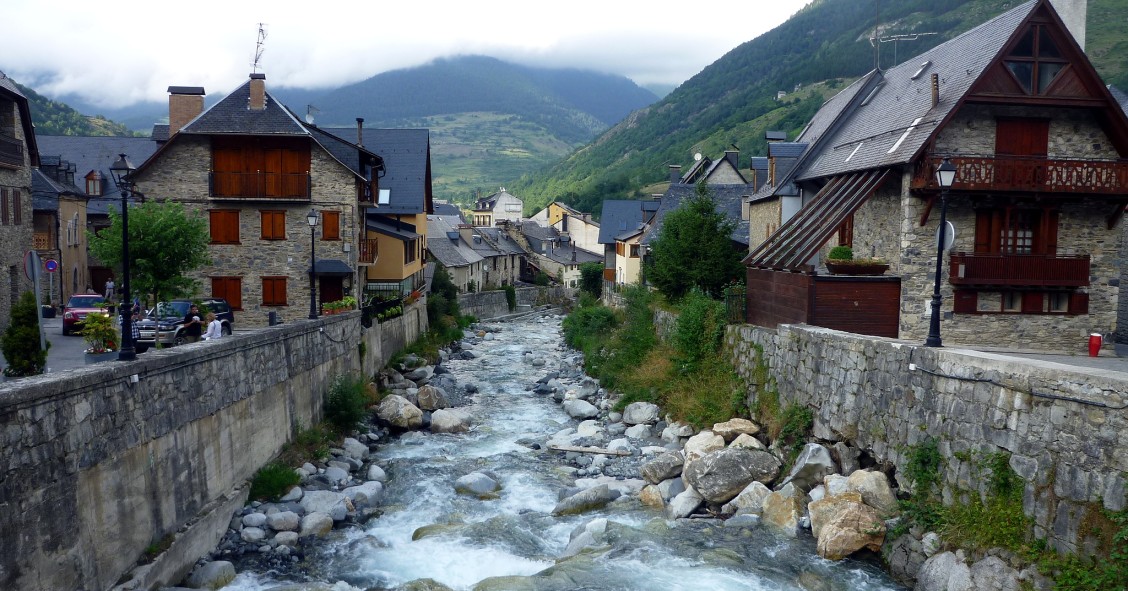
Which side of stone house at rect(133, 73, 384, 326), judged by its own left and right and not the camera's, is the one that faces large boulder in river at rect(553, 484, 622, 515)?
front

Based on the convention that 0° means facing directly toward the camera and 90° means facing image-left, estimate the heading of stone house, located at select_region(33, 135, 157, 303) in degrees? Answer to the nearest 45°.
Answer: approximately 315°

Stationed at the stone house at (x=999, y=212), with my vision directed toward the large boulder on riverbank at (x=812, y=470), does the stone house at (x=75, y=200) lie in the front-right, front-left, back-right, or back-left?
front-right

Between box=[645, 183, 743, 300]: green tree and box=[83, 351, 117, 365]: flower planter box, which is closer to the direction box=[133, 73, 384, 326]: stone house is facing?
the flower planter box

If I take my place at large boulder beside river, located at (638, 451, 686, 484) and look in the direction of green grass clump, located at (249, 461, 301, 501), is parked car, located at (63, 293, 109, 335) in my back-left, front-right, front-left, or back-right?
front-right

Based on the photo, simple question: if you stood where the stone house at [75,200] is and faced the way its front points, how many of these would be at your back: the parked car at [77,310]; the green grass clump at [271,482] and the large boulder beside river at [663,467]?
0

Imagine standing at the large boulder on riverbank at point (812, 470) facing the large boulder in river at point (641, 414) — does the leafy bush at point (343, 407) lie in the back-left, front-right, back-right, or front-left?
front-left

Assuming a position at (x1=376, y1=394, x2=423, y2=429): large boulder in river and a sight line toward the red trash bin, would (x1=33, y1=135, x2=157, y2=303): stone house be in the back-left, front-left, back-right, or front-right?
back-left

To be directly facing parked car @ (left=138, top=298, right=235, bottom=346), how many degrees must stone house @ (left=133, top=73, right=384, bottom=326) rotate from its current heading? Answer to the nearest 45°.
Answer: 0° — it already faces it

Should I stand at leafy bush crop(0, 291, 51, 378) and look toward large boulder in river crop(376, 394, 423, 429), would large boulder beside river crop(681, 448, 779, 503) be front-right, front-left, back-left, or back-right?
front-right

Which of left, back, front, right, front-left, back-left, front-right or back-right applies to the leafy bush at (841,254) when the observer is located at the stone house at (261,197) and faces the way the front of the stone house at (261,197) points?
front-left

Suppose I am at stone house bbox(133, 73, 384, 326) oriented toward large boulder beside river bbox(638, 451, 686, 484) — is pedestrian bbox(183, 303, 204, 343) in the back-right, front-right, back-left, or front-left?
front-right

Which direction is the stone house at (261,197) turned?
toward the camera

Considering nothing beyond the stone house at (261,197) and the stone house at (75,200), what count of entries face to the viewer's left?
0
